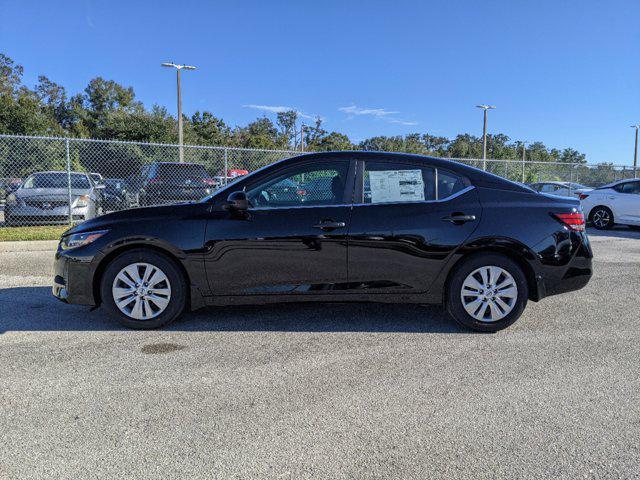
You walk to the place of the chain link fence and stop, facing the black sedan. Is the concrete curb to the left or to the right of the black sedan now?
right

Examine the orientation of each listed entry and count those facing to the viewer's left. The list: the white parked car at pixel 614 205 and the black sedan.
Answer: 1

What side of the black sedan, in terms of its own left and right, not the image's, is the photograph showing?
left

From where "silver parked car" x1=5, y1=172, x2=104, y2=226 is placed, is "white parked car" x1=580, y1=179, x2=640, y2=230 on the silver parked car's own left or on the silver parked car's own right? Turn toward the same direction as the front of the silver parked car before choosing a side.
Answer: on the silver parked car's own left

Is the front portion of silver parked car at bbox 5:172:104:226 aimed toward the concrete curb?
yes

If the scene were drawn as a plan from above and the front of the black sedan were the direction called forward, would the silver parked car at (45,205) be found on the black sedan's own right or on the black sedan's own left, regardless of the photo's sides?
on the black sedan's own right

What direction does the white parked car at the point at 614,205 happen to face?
to the viewer's right

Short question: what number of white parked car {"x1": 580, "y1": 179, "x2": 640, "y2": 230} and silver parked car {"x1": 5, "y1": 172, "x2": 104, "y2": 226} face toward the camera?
1

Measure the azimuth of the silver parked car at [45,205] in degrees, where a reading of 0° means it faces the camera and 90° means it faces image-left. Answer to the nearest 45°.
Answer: approximately 0°
